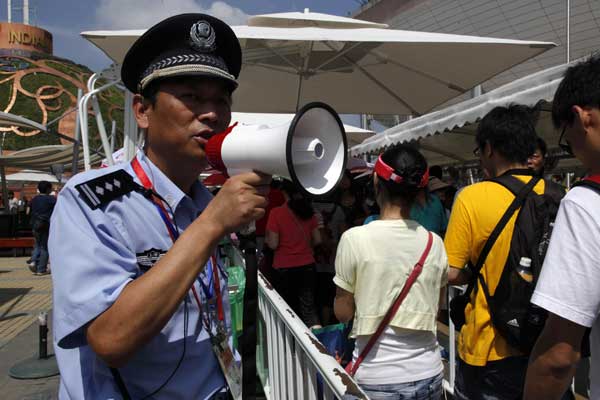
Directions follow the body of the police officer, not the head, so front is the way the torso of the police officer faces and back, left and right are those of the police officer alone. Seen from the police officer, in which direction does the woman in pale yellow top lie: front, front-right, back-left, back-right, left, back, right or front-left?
left

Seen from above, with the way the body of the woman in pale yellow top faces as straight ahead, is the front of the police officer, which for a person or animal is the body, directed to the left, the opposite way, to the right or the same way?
to the right

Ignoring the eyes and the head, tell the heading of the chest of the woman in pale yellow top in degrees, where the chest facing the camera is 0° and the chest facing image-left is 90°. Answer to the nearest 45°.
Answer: approximately 180°

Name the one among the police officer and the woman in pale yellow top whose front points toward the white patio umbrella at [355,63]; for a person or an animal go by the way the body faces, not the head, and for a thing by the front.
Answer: the woman in pale yellow top

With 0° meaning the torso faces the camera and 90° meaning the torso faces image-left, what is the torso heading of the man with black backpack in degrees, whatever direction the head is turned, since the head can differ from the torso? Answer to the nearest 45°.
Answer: approximately 135°

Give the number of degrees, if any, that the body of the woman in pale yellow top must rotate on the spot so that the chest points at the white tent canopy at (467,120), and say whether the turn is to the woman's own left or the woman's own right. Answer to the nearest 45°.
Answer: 0° — they already face it

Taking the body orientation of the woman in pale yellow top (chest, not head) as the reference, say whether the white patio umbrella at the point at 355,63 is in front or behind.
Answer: in front

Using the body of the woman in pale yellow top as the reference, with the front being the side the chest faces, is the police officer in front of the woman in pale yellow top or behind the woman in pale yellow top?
behind
